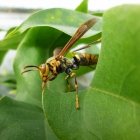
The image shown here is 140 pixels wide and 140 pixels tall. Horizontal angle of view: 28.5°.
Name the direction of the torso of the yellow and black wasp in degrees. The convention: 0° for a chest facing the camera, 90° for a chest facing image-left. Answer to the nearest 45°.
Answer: approximately 90°
